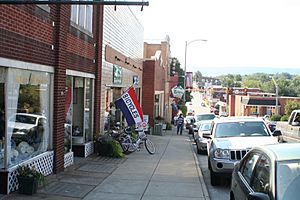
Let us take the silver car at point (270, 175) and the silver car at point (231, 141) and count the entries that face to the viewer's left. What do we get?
0

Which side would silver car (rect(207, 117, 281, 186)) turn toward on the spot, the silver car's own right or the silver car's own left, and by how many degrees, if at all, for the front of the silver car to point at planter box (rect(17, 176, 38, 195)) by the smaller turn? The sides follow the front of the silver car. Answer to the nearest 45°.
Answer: approximately 45° to the silver car's own right

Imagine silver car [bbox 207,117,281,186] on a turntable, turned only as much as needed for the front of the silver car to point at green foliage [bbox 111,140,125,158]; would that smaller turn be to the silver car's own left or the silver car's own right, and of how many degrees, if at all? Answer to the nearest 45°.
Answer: approximately 135° to the silver car's own right

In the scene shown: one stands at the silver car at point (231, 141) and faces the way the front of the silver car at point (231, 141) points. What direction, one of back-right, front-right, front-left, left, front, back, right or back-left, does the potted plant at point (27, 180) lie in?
front-right

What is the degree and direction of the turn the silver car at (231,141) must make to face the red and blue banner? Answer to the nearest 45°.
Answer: approximately 135° to its right
